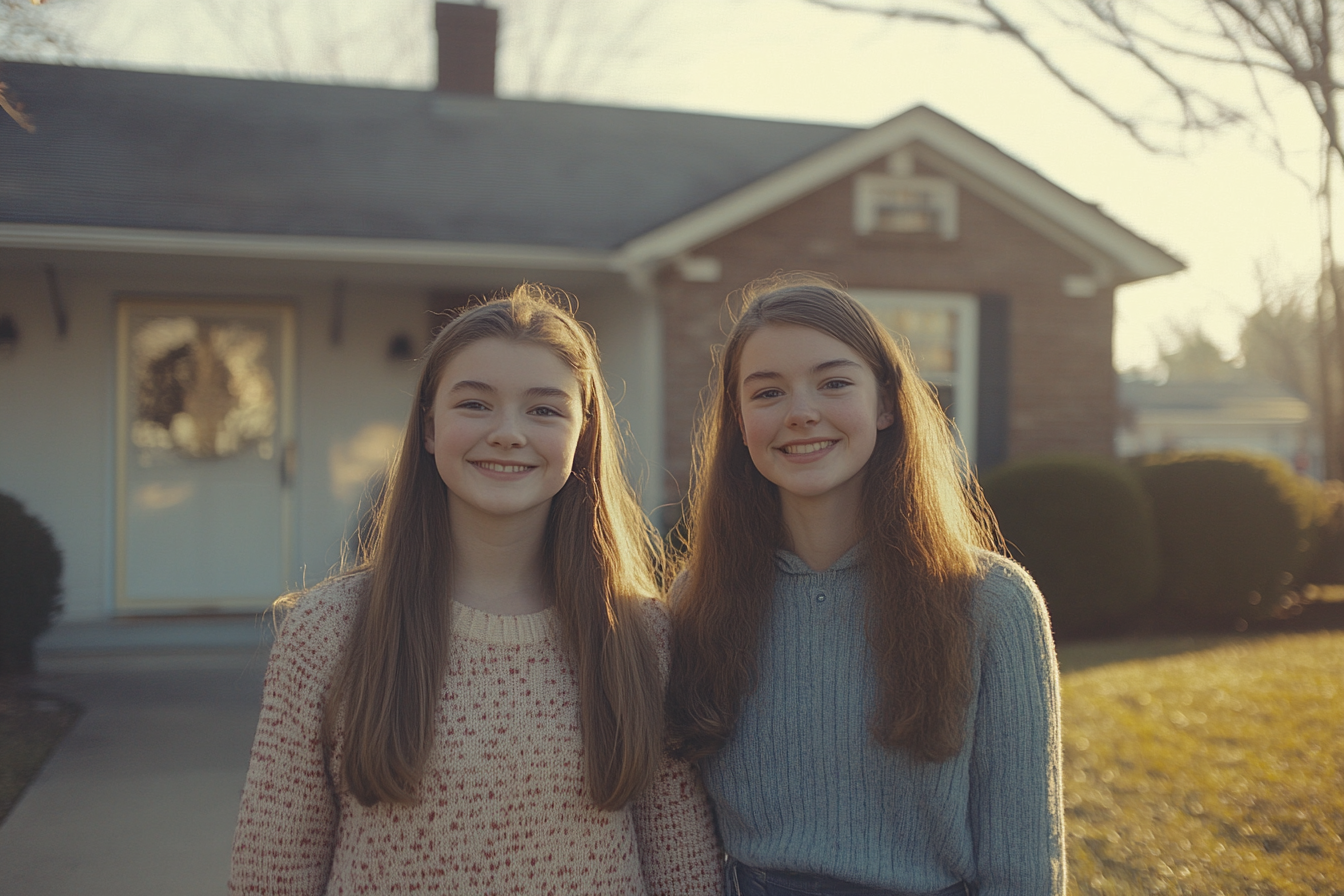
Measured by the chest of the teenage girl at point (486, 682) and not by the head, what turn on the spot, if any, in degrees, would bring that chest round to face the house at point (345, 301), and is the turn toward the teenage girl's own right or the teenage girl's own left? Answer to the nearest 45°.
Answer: approximately 180°

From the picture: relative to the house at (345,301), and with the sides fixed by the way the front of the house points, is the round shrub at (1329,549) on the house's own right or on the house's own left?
on the house's own left

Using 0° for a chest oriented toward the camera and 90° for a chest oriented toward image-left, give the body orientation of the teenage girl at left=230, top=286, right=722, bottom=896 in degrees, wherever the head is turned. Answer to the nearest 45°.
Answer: approximately 0°

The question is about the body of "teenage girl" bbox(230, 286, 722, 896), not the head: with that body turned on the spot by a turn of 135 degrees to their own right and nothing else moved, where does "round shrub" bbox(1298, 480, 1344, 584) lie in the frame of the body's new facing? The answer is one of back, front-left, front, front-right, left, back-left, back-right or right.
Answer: right

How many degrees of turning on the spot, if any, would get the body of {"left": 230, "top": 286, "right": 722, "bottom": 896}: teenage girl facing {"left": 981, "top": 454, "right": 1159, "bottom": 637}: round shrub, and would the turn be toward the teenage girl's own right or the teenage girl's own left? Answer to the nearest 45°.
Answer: approximately 135° to the teenage girl's own left

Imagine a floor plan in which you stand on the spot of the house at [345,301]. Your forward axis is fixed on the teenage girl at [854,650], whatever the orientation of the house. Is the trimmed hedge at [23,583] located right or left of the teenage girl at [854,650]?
right

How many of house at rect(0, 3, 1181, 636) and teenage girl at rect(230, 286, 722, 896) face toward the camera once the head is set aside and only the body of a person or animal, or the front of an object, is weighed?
2

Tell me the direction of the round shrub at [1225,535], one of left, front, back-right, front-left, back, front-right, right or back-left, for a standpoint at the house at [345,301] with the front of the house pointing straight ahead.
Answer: left
